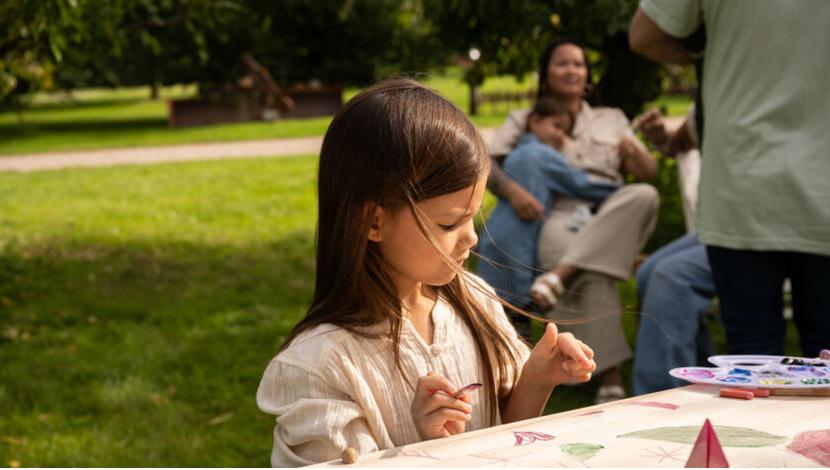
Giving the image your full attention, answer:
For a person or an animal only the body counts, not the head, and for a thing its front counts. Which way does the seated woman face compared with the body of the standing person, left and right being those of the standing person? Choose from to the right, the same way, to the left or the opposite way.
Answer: the opposite way

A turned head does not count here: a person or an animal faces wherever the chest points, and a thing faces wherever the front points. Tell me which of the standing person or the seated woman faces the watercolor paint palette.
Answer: the seated woman

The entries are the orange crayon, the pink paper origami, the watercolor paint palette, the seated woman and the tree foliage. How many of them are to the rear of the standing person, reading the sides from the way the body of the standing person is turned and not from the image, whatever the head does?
3

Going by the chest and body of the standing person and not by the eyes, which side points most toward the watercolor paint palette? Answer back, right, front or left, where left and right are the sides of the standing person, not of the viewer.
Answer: back

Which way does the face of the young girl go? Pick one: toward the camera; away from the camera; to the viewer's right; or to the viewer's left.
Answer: to the viewer's right

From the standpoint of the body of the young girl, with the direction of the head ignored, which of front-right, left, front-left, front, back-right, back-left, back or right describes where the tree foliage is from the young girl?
back-left

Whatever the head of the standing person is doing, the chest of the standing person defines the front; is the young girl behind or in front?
behind

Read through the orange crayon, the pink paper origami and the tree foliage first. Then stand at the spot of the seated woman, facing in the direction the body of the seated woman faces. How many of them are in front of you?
2

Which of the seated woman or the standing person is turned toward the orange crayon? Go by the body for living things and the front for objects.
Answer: the seated woman

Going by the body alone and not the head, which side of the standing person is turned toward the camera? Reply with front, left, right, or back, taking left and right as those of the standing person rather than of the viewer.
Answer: back

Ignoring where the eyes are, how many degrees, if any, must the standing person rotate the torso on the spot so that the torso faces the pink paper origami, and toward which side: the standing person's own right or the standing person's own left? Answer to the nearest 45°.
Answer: approximately 180°

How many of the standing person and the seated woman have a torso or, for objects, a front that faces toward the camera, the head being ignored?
1
